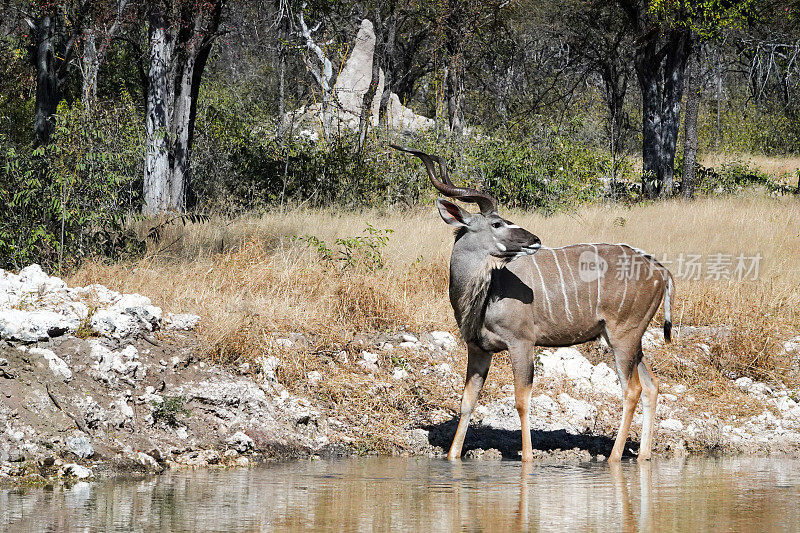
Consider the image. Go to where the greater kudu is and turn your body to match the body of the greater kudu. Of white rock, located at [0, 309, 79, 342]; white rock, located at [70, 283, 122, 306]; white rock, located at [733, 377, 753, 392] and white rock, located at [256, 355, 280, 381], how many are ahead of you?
3

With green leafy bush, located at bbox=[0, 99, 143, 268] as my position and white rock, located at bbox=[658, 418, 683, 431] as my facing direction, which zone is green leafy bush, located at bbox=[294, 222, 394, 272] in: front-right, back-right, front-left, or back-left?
front-left

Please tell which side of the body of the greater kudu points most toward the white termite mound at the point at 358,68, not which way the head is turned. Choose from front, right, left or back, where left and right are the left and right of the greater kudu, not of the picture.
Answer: right

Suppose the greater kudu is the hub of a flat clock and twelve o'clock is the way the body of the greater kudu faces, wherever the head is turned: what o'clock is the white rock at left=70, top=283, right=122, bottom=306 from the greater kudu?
The white rock is roughly at 12 o'clock from the greater kudu.

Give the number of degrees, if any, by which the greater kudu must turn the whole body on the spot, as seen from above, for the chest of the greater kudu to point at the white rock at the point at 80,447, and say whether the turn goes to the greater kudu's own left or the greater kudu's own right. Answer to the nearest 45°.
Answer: approximately 45° to the greater kudu's own left

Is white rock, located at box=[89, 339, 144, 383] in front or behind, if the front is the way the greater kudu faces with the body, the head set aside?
in front

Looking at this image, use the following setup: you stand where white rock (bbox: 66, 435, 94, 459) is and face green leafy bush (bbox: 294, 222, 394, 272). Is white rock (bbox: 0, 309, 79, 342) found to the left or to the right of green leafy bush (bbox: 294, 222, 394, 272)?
left

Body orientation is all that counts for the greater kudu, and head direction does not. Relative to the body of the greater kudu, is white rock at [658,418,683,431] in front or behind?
behind

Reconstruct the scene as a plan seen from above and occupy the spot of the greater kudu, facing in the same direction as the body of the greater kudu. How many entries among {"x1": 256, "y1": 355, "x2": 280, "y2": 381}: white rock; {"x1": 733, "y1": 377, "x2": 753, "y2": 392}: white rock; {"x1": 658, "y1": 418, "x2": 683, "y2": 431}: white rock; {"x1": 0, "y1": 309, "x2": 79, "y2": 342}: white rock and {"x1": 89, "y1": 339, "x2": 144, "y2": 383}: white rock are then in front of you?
3

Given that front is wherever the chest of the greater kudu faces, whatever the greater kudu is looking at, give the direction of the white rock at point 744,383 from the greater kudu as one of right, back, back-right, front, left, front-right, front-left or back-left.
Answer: back-right

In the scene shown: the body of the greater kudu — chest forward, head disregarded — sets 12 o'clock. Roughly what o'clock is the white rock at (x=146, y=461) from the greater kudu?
The white rock is roughly at 11 o'clock from the greater kudu.

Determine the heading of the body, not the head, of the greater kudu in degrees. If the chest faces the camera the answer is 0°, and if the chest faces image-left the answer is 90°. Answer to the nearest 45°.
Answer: approximately 90°

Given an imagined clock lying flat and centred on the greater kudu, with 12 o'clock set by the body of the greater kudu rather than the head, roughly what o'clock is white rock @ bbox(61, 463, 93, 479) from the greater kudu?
The white rock is roughly at 11 o'clock from the greater kudu.

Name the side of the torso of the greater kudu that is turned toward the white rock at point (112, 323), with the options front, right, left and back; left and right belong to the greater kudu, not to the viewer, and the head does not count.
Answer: front

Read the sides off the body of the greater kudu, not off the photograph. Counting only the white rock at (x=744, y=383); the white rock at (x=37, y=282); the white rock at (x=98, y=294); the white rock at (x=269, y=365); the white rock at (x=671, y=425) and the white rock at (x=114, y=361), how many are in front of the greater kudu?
4

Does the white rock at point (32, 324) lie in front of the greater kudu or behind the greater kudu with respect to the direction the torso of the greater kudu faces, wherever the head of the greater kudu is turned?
in front
